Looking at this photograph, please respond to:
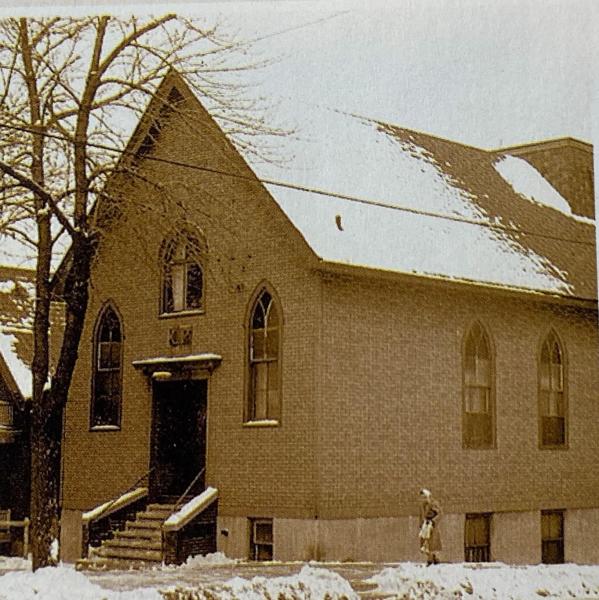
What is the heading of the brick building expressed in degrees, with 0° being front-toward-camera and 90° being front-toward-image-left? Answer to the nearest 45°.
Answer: approximately 45°

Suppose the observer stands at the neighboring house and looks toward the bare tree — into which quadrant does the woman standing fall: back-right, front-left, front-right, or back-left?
front-left

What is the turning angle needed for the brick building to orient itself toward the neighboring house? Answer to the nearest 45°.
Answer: approximately 45° to its right
